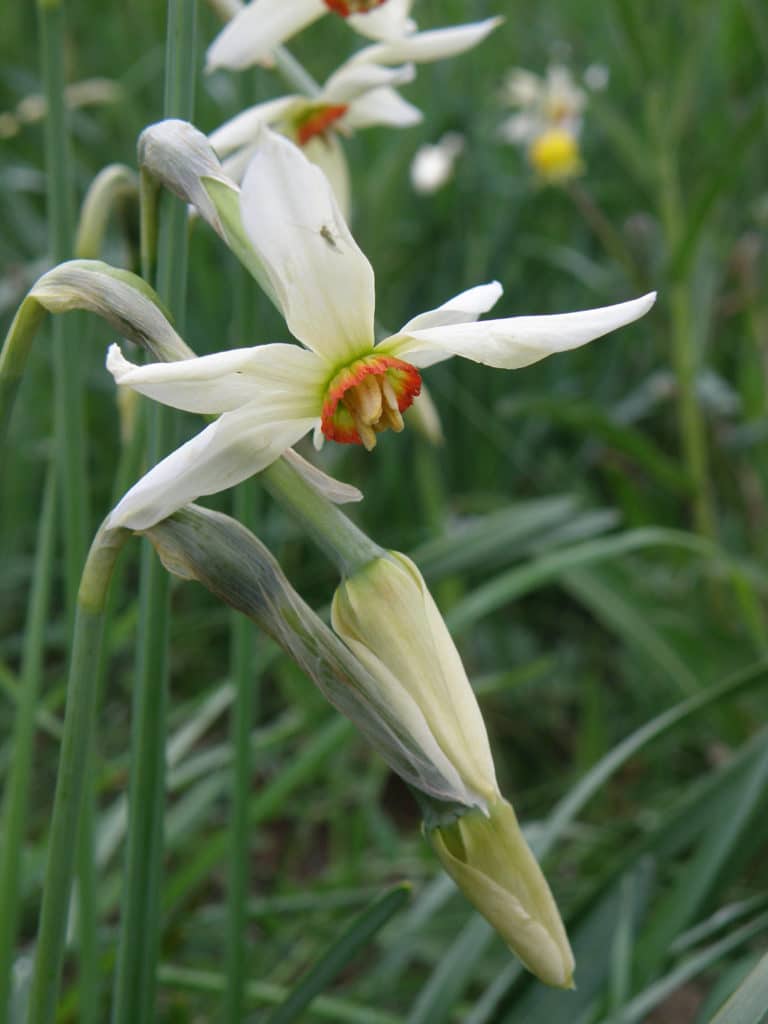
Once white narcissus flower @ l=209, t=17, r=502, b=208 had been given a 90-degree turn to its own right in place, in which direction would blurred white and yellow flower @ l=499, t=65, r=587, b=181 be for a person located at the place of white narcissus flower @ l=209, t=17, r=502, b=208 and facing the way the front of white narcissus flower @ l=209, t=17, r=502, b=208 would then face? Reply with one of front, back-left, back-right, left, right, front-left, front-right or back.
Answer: back-right

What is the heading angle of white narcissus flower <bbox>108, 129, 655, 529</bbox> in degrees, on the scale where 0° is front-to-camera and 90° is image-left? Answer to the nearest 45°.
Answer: approximately 315°

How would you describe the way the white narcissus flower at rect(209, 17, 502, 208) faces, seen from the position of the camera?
facing the viewer and to the right of the viewer

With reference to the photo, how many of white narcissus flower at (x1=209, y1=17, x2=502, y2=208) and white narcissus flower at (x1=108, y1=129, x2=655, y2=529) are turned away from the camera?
0
